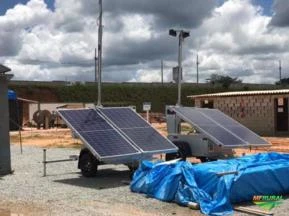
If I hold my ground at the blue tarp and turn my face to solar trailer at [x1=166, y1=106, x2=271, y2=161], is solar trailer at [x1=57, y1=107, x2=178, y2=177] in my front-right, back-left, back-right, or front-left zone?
front-left

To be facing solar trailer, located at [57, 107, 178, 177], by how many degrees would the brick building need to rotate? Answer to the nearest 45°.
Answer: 0° — it already faces it

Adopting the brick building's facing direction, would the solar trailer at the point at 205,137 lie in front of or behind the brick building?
in front

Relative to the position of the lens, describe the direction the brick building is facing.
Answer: facing the viewer

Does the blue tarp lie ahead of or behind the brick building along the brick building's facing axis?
ahead

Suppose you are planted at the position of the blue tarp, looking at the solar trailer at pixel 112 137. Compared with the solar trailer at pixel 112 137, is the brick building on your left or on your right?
right

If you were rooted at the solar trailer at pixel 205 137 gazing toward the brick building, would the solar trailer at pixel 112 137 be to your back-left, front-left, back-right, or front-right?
back-left
